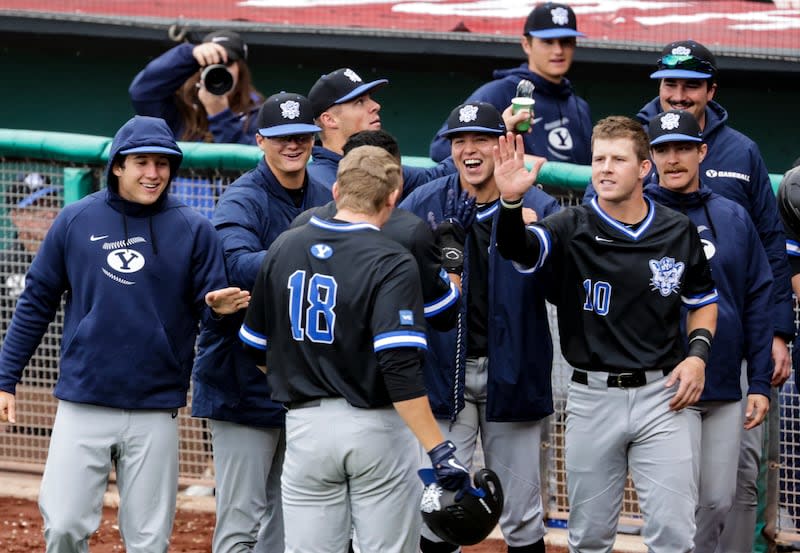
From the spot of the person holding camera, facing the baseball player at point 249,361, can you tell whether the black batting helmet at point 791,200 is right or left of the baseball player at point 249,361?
left

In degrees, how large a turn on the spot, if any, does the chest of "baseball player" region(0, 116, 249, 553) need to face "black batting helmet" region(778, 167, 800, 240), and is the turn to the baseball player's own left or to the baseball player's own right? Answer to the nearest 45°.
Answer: approximately 90° to the baseball player's own left

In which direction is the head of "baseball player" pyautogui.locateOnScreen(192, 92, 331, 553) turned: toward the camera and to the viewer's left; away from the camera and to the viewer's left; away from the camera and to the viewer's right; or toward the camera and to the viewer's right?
toward the camera and to the viewer's right

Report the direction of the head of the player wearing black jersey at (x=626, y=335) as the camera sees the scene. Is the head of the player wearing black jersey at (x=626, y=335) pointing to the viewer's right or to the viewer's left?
to the viewer's left

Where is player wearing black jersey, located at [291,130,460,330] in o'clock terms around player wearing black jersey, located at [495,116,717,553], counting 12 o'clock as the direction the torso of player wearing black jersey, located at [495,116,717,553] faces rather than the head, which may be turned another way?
player wearing black jersey, located at [291,130,460,330] is roughly at 2 o'clock from player wearing black jersey, located at [495,116,717,553].

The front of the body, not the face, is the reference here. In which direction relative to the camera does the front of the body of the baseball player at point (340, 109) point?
to the viewer's right

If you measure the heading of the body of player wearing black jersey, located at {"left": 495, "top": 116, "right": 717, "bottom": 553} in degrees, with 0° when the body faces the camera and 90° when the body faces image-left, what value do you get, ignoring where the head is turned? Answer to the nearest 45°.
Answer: approximately 0°

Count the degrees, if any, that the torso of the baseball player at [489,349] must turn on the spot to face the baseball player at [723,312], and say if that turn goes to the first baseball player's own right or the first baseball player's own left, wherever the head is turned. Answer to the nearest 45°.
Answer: approximately 90° to the first baseball player's own left

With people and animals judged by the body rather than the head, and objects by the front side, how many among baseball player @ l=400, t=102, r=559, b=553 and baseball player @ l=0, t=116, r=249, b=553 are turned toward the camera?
2

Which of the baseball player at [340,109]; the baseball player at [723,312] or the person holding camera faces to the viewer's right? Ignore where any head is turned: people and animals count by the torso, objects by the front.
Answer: the baseball player at [340,109]

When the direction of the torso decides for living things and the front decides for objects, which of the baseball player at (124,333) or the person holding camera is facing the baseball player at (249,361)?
the person holding camera

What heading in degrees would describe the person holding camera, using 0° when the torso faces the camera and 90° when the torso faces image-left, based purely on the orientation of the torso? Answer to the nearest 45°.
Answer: approximately 0°

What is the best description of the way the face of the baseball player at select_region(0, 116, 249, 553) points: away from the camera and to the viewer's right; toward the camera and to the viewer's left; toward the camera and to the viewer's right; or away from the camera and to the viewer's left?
toward the camera and to the viewer's right
